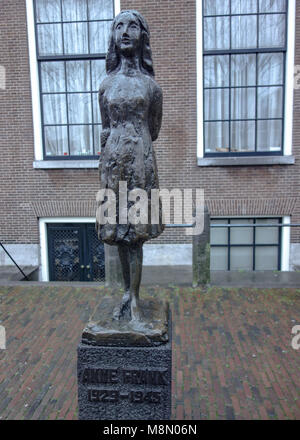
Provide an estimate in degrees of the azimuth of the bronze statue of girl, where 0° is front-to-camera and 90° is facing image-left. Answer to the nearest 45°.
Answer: approximately 0°

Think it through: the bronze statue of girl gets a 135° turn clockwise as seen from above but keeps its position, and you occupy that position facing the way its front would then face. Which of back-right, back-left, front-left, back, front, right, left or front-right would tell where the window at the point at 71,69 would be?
front-right

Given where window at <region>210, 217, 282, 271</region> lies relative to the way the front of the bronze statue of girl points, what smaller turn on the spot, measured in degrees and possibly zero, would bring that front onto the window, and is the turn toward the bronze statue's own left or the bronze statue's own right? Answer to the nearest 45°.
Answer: approximately 135° to the bronze statue's own left

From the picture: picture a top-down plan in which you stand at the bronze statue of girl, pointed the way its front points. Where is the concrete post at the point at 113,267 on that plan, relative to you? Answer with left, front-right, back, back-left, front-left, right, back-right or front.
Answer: back

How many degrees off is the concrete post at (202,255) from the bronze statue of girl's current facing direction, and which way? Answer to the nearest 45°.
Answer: approximately 180°
